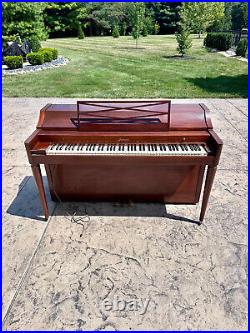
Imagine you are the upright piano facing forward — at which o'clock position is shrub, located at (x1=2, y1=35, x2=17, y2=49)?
The shrub is roughly at 5 o'clock from the upright piano.

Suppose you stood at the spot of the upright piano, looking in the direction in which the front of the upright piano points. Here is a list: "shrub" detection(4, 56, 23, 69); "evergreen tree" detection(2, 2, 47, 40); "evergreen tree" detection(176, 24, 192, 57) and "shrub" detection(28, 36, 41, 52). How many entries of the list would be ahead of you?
0

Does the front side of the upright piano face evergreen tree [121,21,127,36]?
no

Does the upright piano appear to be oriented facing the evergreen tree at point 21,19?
no

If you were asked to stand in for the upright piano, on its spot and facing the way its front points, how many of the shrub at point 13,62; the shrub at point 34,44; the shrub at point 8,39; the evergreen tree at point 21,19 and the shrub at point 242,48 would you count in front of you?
0

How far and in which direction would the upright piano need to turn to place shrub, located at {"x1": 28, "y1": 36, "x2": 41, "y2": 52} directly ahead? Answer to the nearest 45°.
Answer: approximately 180°

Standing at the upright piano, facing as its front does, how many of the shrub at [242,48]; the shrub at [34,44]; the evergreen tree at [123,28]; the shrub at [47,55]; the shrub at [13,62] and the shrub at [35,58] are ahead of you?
0

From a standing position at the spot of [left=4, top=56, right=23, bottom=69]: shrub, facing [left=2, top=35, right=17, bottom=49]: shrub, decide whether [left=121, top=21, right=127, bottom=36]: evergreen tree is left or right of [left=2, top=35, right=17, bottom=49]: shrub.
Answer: right

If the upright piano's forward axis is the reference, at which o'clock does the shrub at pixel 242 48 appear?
The shrub is roughly at 7 o'clock from the upright piano.

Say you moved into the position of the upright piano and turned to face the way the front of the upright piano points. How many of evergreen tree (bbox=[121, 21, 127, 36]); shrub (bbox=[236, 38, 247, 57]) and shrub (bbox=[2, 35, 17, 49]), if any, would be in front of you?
0

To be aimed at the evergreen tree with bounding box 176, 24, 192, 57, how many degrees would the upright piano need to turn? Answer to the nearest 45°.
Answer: approximately 180°

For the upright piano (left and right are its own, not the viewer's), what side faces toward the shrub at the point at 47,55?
back

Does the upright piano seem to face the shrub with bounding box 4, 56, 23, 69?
no

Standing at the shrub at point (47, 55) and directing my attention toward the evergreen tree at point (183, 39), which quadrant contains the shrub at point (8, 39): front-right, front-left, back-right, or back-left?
back-left

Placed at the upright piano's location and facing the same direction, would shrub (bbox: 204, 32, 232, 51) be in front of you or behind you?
behind

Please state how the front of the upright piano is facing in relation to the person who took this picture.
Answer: facing the viewer
